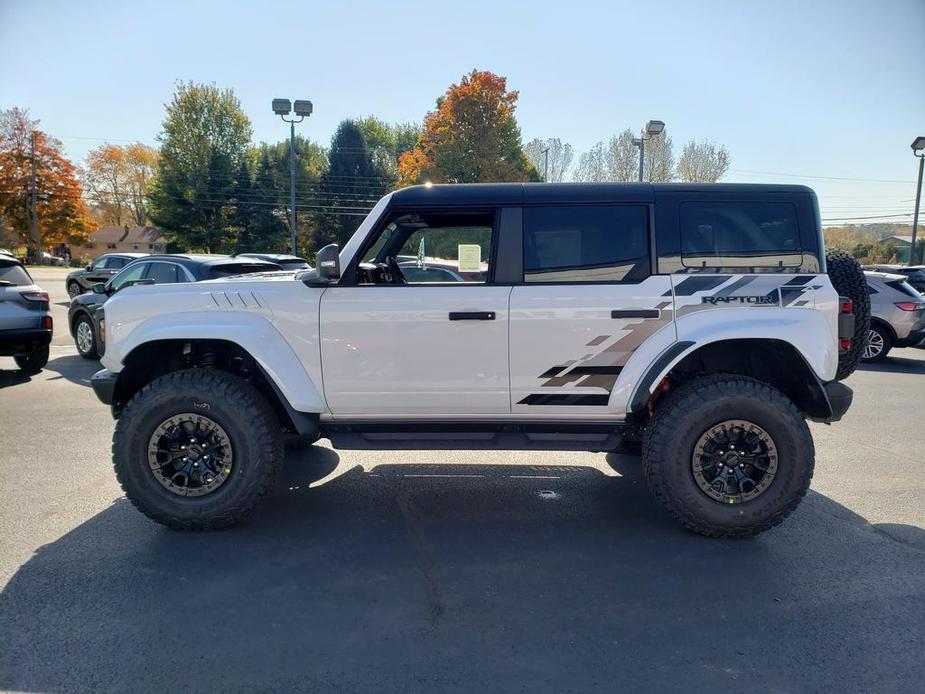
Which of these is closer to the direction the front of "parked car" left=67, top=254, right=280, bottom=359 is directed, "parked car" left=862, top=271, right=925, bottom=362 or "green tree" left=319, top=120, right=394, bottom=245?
the green tree

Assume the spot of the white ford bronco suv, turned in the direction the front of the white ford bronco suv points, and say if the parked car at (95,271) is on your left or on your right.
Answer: on your right

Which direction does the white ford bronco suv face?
to the viewer's left

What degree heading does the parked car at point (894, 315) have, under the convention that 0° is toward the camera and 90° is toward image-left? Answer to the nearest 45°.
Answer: approximately 135°

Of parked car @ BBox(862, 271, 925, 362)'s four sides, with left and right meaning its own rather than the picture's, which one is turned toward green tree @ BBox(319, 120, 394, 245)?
front

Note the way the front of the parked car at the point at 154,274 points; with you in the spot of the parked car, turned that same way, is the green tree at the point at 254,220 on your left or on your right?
on your right

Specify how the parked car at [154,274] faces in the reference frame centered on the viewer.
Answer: facing away from the viewer and to the left of the viewer

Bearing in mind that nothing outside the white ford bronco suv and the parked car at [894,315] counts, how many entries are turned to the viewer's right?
0

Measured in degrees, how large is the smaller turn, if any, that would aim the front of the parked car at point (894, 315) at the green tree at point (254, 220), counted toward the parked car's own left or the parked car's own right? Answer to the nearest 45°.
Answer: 0° — it already faces it

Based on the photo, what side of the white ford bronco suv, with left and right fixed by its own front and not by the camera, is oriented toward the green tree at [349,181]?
right

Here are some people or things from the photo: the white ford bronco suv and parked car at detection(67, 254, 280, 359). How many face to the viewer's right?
0
